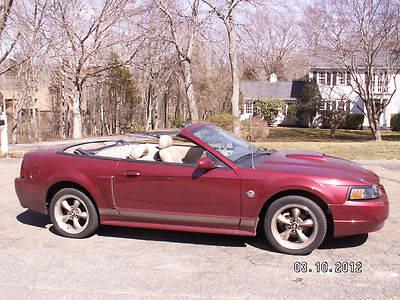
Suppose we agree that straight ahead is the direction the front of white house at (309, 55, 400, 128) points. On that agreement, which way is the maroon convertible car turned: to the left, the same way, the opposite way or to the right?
to the left

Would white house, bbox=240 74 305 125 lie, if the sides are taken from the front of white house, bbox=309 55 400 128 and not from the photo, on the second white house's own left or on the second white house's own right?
on the second white house's own right

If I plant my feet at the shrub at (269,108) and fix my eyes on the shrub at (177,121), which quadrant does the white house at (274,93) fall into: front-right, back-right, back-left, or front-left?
back-right

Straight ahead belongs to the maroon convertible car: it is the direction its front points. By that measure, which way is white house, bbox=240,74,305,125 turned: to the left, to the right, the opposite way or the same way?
to the right

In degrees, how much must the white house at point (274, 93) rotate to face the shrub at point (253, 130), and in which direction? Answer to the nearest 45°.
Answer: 0° — it already faces it

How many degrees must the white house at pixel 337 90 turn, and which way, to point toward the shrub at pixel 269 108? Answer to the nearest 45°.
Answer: approximately 90° to its right

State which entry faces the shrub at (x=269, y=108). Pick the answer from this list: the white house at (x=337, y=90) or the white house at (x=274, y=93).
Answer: the white house at (x=274, y=93)

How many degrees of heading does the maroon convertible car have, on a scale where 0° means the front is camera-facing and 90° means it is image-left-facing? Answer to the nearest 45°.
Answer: approximately 270°

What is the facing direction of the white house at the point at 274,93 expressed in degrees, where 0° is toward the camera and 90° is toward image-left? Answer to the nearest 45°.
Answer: approximately 0°

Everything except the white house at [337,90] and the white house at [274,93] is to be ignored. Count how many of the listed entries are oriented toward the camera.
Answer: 2

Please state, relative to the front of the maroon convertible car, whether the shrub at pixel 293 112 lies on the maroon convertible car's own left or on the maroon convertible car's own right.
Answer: on the maroon convertible car's own left
